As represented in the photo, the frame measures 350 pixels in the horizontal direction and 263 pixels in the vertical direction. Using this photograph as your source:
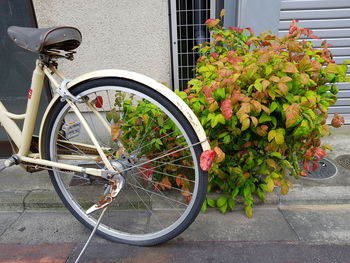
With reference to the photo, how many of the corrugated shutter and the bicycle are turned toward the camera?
1

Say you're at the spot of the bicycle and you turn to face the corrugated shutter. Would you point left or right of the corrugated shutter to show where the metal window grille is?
left

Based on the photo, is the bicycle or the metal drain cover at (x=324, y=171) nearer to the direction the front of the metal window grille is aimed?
the bicycle

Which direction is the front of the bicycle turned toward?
to the viewer's left

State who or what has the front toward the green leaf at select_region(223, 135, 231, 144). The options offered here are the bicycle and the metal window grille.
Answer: the metal window grille

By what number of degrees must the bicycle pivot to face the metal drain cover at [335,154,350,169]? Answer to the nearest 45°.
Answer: approximately 180°

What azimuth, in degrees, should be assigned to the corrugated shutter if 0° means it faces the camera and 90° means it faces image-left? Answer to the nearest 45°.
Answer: approximately 0°

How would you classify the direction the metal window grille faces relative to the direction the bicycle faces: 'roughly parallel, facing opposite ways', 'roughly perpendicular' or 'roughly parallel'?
roughly perpendicular

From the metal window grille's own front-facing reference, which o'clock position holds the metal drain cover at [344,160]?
The metal drain cover is roughly at 10 o'clock from the metal window grille.

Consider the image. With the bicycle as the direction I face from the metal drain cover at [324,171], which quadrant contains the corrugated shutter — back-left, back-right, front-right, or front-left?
back-right

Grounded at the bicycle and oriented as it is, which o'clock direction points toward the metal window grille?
The metal window grille is roughly at 4 o'clock from the bicycle.

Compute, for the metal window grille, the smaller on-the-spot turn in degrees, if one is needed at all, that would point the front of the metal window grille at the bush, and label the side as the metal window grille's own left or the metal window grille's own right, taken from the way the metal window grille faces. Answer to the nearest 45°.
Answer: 0° — it already faces it
